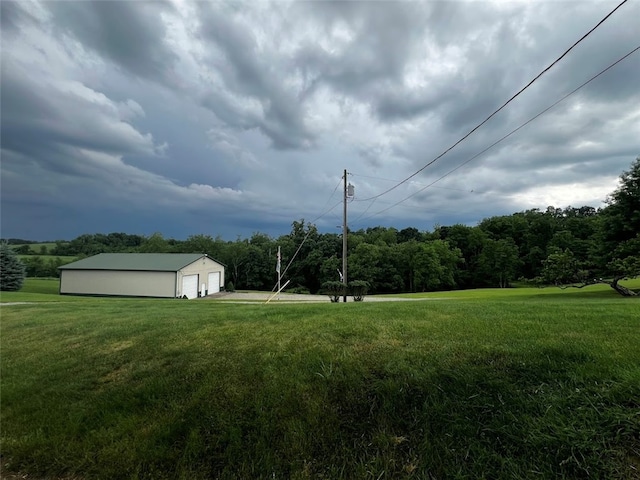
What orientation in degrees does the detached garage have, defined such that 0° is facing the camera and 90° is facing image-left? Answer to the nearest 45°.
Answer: approximately 315°

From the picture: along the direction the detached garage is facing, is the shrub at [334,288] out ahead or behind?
ahead

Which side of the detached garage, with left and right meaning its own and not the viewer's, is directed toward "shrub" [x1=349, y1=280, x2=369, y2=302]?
front
